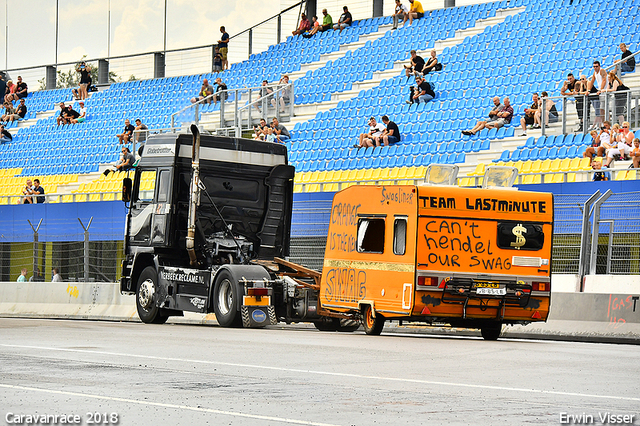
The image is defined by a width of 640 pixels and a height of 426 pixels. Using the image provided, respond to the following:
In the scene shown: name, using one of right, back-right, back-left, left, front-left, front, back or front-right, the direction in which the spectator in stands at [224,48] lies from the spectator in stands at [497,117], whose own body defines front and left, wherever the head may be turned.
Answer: right

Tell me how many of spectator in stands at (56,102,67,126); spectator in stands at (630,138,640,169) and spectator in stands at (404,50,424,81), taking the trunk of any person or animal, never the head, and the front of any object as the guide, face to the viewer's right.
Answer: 0

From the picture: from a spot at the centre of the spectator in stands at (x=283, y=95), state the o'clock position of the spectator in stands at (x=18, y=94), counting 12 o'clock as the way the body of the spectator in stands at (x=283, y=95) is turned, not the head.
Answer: the spectator in stands at (x=18, y=94) is roughly at 3 o'clock from the spectator in stands at (x=283, y=95).

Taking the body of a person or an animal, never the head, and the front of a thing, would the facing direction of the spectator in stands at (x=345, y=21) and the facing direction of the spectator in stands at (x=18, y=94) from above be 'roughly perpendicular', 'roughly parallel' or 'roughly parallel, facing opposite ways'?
roughly parallel

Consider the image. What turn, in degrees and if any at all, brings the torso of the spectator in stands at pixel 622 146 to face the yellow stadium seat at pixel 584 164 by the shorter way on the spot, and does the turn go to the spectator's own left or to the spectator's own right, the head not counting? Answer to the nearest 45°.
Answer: approximately 45° to the spectator's own right

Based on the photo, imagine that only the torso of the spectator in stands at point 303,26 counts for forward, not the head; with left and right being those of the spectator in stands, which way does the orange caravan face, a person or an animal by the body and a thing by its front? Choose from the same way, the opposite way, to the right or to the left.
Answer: to the right

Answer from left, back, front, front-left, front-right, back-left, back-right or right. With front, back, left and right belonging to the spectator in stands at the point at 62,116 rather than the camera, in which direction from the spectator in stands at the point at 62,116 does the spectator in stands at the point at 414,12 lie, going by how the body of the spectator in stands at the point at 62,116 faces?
left

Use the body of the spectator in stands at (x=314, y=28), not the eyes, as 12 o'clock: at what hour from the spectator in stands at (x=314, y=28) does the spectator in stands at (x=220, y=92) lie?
the spectator in stands at (x=220, y=92) is roughly at 12 o'clock from the spectator in stands at (x=314, y=28).

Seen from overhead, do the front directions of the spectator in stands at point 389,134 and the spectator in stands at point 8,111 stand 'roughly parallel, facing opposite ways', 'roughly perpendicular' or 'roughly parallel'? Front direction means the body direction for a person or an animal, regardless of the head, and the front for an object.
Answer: roughly parallel

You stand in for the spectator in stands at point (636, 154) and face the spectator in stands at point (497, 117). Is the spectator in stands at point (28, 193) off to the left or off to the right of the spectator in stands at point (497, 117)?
left

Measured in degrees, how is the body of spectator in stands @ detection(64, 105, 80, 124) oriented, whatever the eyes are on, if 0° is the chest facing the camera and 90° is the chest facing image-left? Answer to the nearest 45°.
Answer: approximately 45°

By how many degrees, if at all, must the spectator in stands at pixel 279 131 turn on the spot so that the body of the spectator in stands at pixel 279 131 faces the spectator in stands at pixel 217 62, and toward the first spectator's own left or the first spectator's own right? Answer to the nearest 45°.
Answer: approximately 135° to the first spectator's own right

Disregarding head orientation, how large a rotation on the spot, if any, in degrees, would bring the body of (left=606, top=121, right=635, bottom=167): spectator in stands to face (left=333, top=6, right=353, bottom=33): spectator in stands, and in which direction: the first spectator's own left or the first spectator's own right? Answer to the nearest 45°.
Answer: approximately 90° to the first spectator's own right

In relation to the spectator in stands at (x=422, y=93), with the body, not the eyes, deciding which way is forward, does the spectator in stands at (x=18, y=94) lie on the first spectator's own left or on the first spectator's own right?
on the first spectator's own right

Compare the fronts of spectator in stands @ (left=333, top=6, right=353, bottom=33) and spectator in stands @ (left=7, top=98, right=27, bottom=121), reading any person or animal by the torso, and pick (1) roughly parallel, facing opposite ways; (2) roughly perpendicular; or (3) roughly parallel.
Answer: roughly parallel

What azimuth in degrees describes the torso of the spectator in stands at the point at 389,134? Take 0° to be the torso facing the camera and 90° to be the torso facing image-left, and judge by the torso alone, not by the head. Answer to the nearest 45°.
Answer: approximately 45°

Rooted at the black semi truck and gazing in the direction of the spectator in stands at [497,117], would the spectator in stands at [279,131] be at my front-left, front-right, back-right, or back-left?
front-left
